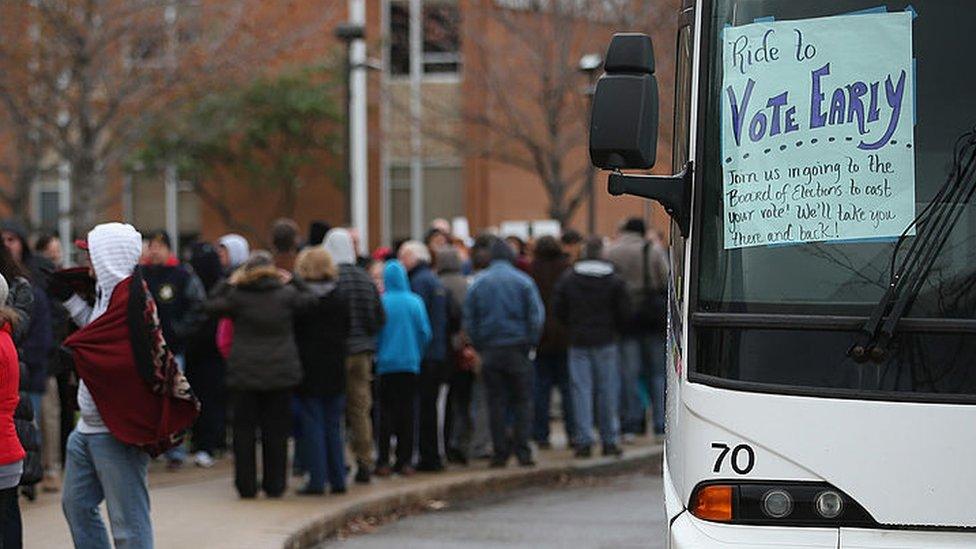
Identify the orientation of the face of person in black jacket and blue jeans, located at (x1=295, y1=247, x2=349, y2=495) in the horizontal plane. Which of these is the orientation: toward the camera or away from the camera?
away from the camera

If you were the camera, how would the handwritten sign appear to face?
facing the viewer

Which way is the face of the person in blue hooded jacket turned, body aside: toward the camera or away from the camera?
away from the camera

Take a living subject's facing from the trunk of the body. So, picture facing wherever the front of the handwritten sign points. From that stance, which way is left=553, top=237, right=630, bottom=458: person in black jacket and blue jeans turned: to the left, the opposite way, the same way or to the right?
the opposite way

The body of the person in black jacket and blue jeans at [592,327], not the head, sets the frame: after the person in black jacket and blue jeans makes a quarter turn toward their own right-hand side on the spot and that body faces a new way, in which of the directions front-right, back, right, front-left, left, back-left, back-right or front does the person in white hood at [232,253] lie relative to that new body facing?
back

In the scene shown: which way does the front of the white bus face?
toward the camera

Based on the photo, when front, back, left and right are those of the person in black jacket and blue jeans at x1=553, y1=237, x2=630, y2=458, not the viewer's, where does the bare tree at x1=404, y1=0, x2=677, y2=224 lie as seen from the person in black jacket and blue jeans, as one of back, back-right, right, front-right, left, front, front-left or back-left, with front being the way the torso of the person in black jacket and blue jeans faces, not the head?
front

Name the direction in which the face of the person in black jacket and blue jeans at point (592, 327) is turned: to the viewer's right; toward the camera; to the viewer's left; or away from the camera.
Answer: away from the camera

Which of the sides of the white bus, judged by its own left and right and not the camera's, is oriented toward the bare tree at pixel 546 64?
back

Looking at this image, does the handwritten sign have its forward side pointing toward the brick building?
no

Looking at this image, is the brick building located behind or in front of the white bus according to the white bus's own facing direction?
behind

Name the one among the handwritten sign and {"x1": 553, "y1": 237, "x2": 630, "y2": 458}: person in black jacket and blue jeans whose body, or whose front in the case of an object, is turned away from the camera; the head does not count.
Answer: the person in black jacket and blue jeans

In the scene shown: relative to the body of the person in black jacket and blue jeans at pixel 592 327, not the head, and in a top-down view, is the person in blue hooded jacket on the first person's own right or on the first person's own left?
on the first person's own left

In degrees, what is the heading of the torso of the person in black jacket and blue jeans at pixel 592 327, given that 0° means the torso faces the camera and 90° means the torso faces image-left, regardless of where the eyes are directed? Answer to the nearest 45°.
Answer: approximately 180°

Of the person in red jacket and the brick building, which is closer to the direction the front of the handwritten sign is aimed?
the person in red jacket

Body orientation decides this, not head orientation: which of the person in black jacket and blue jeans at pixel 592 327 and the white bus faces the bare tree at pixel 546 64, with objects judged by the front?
the person in black jacket and blue jeans
